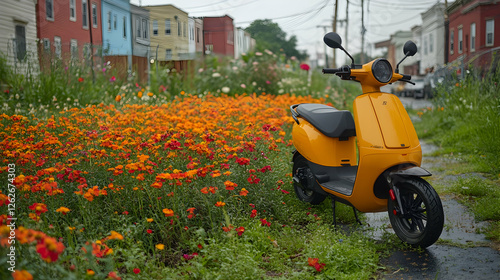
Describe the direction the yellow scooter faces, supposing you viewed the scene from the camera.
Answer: facing the viewer and to the right of the viewer

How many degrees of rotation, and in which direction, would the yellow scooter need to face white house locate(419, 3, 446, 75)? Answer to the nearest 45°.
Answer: approximately 135° to its left

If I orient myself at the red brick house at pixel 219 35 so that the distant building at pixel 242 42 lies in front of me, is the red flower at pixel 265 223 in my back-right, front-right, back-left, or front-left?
back-right

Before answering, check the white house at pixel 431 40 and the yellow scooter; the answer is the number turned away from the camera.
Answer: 0

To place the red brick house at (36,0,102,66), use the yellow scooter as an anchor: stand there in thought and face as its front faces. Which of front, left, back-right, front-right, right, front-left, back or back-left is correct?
back

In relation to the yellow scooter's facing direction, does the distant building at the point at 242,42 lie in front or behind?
behind

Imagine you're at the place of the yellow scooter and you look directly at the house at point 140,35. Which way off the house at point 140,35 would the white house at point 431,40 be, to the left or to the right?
right

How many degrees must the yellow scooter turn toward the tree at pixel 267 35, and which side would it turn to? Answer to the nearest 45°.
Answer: approximately 135° to its left

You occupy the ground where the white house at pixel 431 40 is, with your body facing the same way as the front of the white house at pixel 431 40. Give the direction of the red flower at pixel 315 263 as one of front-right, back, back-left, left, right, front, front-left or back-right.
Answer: front-left

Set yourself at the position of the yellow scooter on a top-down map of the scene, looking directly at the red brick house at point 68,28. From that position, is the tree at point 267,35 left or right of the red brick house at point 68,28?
right

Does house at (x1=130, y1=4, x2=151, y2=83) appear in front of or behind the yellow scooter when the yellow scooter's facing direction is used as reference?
behind

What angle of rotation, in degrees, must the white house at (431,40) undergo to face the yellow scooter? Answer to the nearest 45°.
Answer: approximately 45° to its left

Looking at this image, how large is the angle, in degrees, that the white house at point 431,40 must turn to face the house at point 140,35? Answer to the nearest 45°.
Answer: approximately 45° to its left

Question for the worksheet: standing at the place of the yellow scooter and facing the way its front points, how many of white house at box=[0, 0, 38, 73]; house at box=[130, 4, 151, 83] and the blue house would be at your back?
3

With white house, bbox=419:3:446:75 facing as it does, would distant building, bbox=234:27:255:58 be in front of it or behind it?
in front
